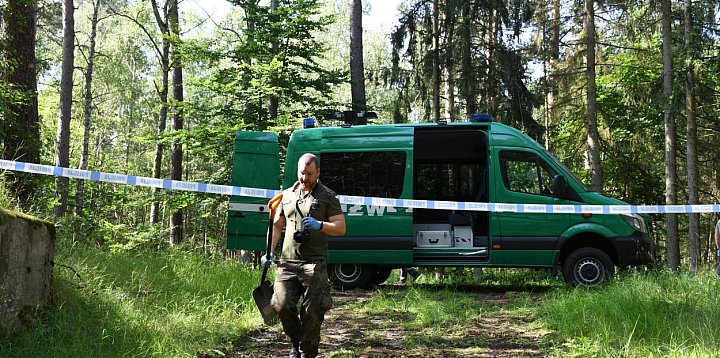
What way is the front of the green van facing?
to the viewer's right

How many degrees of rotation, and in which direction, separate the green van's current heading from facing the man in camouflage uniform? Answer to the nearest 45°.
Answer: approximately 90° to its right

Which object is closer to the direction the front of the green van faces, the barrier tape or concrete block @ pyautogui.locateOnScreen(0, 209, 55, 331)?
the barrier tape

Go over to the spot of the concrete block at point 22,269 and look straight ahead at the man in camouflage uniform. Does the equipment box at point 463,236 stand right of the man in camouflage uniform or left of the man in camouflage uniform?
left

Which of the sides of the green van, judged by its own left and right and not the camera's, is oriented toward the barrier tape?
right

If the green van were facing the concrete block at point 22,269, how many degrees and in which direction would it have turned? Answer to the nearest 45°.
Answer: approximately 135° to its right
